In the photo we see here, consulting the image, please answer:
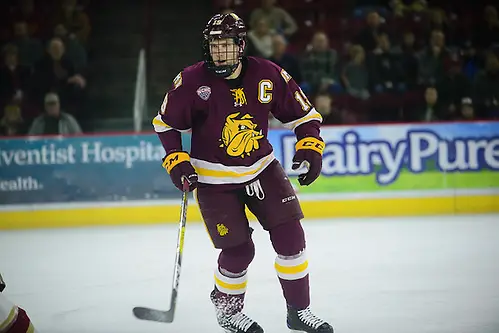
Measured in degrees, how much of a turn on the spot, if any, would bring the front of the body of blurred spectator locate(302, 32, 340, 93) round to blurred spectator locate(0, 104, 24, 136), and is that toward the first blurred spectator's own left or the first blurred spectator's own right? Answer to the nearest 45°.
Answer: approximately 90° to the first blurred spectator's own right

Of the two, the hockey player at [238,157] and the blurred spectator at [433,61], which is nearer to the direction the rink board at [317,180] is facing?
the hockey player

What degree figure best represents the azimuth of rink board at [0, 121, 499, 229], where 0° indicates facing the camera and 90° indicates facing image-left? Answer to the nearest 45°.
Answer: approximately 0°

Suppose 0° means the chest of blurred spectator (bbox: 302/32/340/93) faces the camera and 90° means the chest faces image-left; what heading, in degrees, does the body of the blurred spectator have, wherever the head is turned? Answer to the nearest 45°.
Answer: approximately 0°

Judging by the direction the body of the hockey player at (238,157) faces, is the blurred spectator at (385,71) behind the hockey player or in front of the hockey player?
behind

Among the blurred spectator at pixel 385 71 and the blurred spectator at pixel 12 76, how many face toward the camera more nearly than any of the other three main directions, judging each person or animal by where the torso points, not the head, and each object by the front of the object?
2
